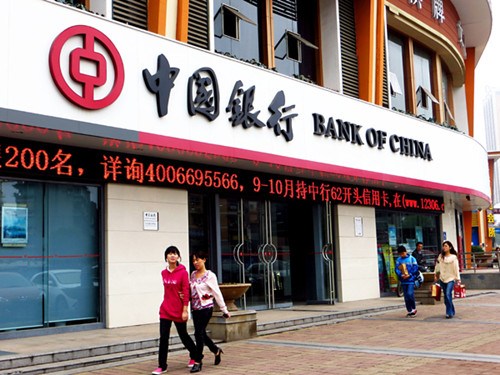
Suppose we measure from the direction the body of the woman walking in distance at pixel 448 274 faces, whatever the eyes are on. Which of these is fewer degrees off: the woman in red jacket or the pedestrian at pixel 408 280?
the woman in red jacket

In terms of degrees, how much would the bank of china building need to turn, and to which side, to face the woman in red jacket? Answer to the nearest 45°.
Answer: approximately 45° to its right

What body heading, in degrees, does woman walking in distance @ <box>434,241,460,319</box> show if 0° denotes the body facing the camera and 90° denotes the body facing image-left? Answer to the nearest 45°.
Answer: approximately 45°

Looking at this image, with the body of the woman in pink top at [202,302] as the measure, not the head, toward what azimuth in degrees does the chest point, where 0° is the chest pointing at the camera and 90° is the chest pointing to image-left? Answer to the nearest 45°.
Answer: approximately 45°

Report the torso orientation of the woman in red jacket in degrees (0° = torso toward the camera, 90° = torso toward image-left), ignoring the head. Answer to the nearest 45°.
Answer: approximately 45°

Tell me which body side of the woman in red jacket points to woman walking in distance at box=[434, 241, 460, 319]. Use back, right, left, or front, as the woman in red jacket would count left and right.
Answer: back

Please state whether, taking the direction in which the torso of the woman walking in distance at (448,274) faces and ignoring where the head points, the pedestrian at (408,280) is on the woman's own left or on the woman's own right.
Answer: on the woman's own right

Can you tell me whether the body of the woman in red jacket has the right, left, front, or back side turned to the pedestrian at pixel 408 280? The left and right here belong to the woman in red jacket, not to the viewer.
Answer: back
